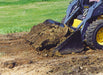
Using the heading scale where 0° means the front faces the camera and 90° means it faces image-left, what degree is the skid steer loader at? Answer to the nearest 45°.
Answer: approximately 45°

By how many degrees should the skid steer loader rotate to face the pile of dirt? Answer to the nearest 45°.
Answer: approximately 45° to its right
